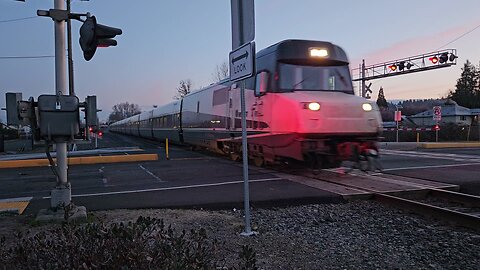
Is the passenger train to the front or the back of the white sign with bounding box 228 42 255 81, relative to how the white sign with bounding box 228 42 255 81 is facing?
to the back

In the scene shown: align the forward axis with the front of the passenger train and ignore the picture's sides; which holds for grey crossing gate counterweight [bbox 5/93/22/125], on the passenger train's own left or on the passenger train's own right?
on the passenger train's own right

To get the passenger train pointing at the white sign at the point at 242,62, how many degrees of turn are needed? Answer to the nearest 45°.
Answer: approximately 45° to its right

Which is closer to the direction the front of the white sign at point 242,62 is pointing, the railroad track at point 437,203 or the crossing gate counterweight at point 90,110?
the crossing gate counterweight

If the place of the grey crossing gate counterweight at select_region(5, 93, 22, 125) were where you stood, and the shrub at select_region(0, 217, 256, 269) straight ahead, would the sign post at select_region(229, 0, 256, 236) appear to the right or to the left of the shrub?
left

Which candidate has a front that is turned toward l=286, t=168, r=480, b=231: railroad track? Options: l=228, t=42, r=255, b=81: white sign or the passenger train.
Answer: the passenger train

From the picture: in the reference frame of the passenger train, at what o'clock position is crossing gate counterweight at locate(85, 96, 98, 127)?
The crossing gate counterweight is roughly at 3 o'clock from the passenger train.

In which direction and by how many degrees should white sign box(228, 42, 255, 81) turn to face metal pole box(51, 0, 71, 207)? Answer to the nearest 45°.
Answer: approximately 45° to its right

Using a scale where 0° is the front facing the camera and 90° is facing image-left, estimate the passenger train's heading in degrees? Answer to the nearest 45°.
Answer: approximately 315°

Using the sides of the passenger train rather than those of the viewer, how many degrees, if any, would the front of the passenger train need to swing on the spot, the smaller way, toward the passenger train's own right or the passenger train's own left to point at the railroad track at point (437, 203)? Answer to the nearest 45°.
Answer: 0° — it already faces it

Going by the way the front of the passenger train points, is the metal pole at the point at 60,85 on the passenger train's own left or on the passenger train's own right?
on the passenger train's own right

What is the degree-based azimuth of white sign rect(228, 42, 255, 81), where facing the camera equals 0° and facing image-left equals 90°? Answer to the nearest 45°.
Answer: approximately 45°
